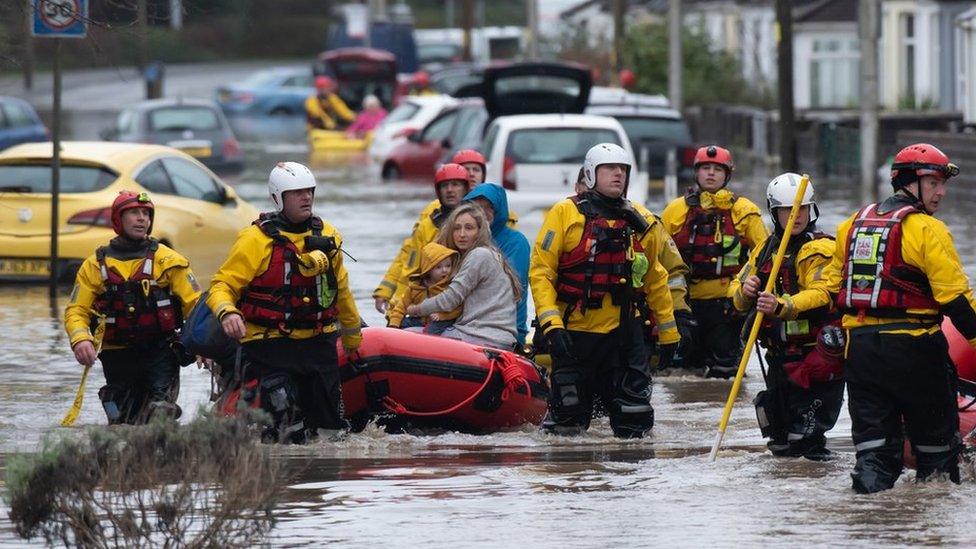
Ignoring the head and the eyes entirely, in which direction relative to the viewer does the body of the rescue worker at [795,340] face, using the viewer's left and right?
facing the viewer and to the left of the viewer

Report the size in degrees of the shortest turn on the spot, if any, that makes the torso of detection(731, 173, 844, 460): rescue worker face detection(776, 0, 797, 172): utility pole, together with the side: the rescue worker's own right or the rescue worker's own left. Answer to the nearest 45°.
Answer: approximately 135° to the rescue worker's own right

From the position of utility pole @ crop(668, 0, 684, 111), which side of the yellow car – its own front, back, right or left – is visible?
front

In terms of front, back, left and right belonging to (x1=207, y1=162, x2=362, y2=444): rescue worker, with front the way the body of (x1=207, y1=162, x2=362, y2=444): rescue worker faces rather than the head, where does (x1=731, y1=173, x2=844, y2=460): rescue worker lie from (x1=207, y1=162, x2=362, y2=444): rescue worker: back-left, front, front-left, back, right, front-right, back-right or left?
front-left

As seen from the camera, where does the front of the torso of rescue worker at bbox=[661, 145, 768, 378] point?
toward the camera

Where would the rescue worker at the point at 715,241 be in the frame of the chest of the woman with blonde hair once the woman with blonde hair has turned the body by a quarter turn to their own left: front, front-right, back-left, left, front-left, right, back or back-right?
back-left

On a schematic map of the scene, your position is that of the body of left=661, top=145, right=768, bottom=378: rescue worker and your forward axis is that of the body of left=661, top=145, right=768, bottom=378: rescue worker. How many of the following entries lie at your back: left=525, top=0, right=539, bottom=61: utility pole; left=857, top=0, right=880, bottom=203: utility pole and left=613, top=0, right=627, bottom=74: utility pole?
3

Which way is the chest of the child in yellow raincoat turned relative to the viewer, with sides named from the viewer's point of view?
facing the viewer and to the right of the viewer

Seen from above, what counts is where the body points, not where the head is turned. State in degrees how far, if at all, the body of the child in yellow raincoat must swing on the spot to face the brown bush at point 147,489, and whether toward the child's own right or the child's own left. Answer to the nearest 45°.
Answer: approximately 45° to the child's own right

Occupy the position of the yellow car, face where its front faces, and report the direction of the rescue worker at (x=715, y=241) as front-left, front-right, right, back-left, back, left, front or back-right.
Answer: right

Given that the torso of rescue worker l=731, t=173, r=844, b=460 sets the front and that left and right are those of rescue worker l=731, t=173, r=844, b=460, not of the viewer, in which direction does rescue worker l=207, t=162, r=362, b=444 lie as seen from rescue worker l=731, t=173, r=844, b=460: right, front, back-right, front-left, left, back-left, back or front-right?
front-right

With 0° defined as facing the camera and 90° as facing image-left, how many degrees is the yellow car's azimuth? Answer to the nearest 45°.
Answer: approximately 225°
